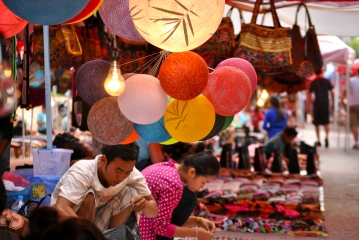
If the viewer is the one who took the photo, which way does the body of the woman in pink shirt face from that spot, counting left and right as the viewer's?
facing to the right of the viewer

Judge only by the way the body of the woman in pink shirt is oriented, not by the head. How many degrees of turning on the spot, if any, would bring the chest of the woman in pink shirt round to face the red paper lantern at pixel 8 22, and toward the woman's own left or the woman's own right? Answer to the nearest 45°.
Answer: approximately 135° to the woman's own right

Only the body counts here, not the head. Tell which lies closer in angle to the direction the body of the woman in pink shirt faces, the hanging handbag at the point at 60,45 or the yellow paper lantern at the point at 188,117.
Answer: the yellow paper lantern

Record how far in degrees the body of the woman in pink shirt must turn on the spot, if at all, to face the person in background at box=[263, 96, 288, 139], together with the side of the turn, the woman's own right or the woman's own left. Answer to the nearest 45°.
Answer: approximately 90° to the woman's own left
